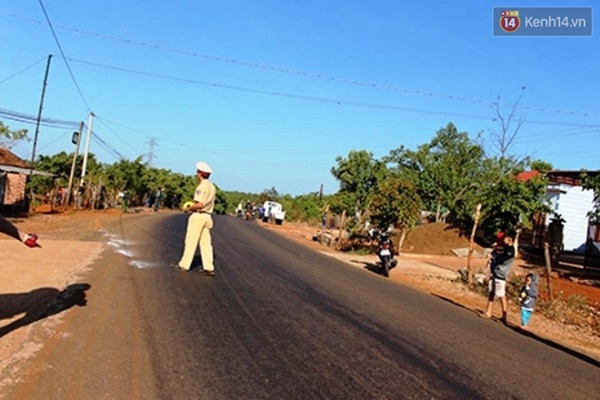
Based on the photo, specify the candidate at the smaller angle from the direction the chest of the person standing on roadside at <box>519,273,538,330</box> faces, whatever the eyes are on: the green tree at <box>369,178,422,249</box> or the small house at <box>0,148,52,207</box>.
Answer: the small house

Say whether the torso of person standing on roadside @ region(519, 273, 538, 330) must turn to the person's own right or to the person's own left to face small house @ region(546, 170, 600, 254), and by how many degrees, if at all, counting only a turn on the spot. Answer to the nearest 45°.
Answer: approximately 90° to the person's own right

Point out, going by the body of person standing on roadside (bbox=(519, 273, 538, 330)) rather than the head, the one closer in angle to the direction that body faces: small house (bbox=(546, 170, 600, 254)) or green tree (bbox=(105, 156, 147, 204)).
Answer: the green tree

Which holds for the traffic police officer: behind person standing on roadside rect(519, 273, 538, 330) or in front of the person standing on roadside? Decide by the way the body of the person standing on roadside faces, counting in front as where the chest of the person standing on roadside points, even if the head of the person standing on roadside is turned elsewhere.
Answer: in front

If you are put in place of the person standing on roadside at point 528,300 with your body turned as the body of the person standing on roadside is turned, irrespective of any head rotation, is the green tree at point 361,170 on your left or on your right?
on your right

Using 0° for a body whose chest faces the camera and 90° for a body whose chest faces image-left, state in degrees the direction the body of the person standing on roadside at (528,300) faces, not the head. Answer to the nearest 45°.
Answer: approximately 90°
